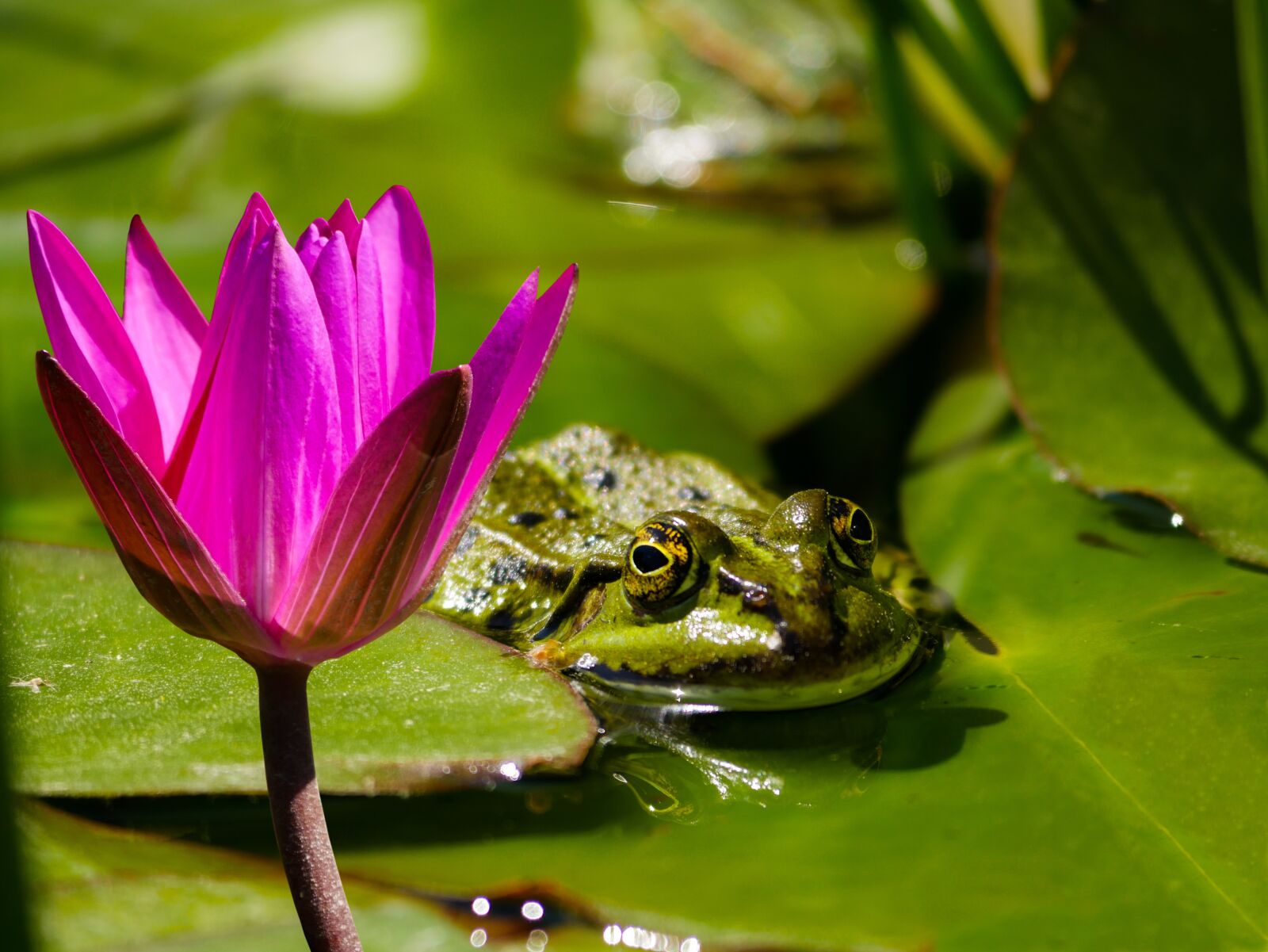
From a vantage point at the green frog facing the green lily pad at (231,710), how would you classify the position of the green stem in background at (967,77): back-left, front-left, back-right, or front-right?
back-right

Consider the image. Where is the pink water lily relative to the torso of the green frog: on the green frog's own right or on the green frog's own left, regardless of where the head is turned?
on the green frog's own right

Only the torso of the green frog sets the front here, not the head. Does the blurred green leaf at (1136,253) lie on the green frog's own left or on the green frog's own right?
on the green frog's own left

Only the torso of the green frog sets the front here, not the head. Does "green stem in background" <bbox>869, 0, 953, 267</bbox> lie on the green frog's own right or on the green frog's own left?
on the green frog's own left

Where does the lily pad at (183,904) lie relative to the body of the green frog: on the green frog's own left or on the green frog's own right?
on the green frog's own right

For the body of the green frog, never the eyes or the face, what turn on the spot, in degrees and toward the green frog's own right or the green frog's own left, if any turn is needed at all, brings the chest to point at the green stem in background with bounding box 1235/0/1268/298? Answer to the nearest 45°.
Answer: approximately 90° to the green frog's own left

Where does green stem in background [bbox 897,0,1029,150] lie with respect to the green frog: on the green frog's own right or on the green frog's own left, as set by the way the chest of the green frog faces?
on the green frog's own left

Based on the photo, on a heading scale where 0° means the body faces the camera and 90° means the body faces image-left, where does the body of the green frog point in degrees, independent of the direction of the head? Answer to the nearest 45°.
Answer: approximately 315°

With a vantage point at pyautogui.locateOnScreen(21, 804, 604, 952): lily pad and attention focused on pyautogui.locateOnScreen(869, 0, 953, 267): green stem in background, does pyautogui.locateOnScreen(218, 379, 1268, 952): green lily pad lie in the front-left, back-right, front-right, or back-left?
front-right
